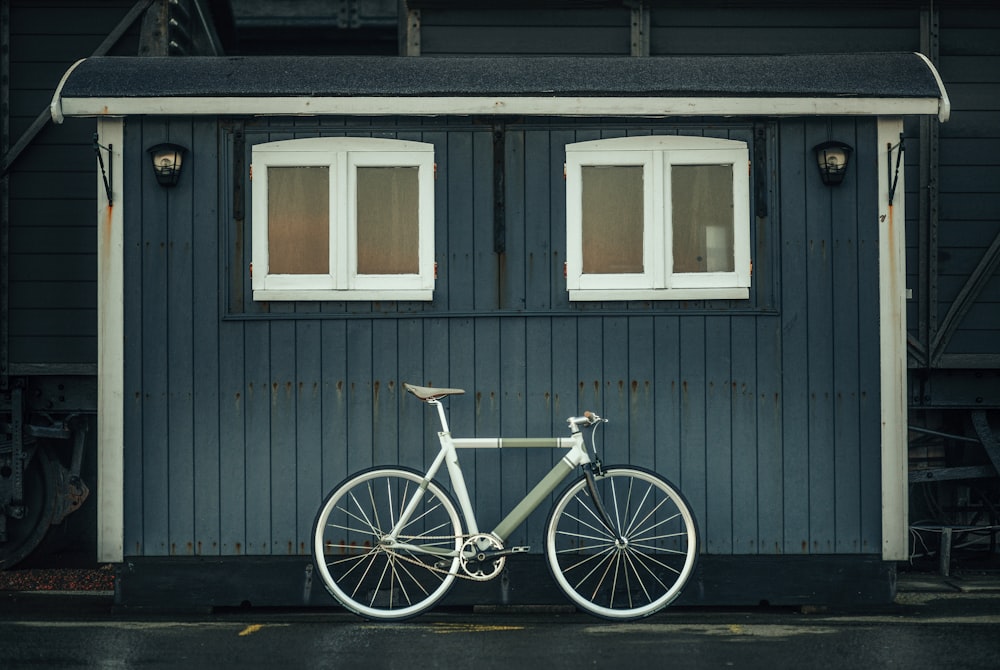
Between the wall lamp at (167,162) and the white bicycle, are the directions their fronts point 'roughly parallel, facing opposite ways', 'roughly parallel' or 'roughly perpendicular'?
roughly perpendicular

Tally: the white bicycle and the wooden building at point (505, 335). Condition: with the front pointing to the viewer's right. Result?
1

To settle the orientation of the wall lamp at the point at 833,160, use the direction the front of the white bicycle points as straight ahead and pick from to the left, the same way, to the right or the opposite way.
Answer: to the right

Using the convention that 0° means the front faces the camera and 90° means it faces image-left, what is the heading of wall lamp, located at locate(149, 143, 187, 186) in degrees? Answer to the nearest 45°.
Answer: approximately 0°

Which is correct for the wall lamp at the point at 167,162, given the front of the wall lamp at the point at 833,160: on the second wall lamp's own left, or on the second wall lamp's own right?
on the second wall lamp's own right

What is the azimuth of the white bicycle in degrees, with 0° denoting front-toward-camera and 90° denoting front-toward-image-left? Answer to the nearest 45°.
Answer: approximately 270°

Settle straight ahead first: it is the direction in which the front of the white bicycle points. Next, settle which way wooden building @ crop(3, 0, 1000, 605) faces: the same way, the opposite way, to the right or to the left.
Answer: to the right

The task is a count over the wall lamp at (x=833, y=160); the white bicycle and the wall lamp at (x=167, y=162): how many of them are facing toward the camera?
2
